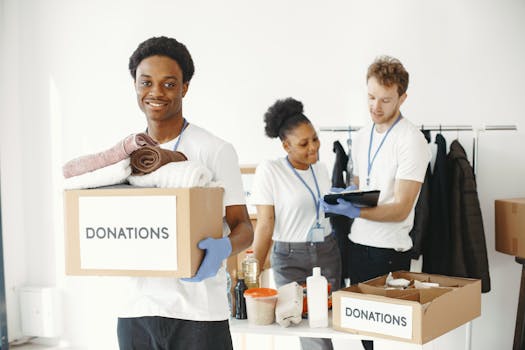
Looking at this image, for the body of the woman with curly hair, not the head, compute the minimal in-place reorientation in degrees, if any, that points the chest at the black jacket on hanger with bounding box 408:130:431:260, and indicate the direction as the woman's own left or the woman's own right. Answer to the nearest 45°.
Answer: approximately 90° to the woman's own left

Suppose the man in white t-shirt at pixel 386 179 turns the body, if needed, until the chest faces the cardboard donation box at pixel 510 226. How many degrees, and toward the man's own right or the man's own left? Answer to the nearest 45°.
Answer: approximately 180°

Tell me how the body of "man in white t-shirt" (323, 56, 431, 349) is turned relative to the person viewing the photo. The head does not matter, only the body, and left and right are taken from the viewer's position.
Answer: facing the viewer and to the left of the viewer

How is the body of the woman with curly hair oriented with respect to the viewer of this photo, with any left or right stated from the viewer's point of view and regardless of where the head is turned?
facing the viewer and to the right of the viewer

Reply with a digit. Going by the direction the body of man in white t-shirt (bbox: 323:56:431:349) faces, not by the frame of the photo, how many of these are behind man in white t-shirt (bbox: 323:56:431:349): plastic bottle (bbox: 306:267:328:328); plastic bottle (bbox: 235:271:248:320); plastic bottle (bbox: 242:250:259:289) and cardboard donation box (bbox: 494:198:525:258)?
1

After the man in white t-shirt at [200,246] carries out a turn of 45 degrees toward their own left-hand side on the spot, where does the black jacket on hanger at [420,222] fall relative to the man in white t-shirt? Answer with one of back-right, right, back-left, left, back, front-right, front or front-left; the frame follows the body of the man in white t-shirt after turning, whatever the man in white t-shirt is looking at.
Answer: back-left
